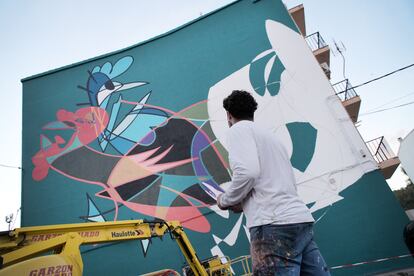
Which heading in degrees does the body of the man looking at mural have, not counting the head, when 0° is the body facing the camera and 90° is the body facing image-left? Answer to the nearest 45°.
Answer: approximately 135°
